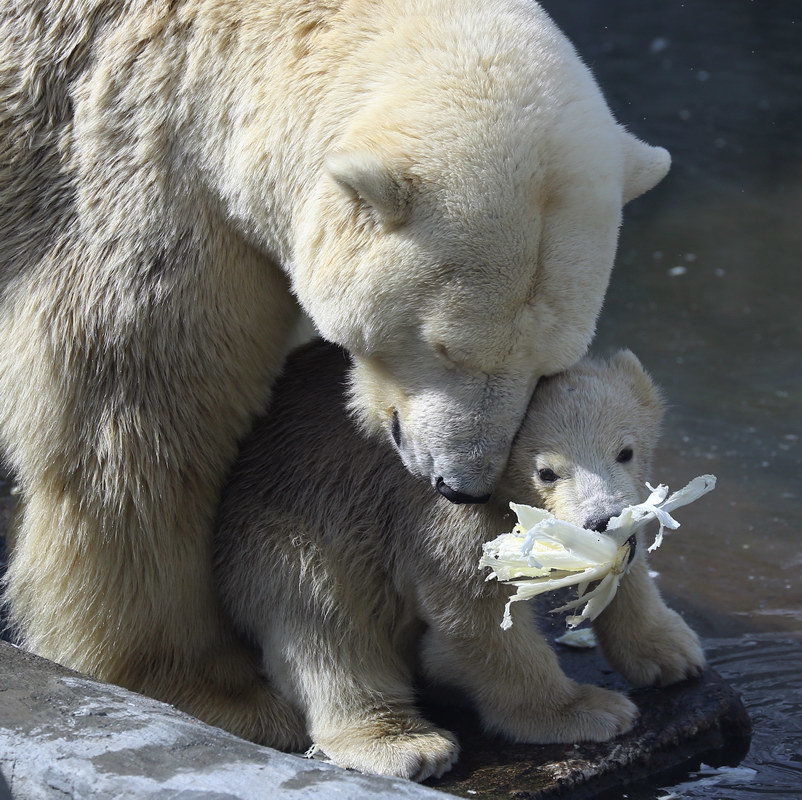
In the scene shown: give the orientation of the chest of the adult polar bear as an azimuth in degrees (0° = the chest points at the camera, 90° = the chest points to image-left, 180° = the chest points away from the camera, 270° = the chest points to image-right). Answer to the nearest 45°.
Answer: approximately 315°
